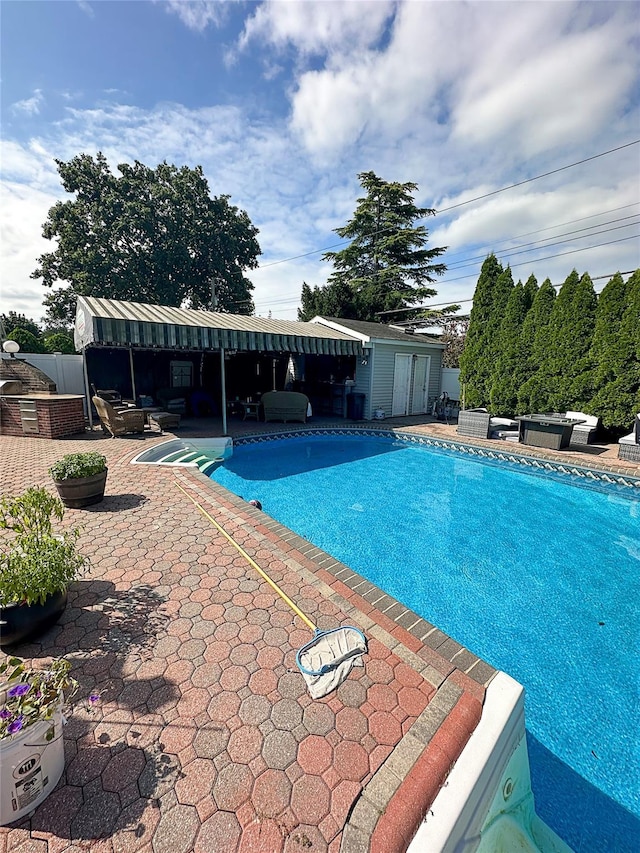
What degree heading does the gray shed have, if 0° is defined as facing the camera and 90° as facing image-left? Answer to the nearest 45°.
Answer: approximately 315°

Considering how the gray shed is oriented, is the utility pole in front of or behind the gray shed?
behind

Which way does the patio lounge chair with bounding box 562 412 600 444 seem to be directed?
to the viewer's left

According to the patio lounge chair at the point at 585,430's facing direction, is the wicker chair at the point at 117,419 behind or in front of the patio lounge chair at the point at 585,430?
in front

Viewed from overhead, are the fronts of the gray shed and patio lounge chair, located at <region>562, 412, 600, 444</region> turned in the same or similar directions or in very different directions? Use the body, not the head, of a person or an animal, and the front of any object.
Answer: very different directions

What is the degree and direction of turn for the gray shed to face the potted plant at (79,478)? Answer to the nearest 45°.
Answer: approximately 90° to its right

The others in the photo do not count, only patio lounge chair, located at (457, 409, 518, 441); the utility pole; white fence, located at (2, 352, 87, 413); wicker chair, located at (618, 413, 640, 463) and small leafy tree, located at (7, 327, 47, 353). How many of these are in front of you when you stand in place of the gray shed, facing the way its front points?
2

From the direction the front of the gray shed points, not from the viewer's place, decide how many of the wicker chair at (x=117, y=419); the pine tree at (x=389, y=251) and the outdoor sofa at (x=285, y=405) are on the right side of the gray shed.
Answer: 2

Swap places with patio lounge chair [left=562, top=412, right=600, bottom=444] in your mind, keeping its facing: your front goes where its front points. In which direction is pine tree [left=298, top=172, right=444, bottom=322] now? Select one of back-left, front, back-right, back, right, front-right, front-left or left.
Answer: front-right

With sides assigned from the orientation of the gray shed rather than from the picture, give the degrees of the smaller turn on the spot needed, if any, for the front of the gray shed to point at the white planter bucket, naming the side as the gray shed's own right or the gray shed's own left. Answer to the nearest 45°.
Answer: approximately 45° to the gray shed's own right

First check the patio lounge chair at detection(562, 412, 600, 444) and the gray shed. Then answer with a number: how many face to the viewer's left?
1

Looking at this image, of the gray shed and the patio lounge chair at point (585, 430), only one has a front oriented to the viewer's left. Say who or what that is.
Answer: the patio lounge chair
